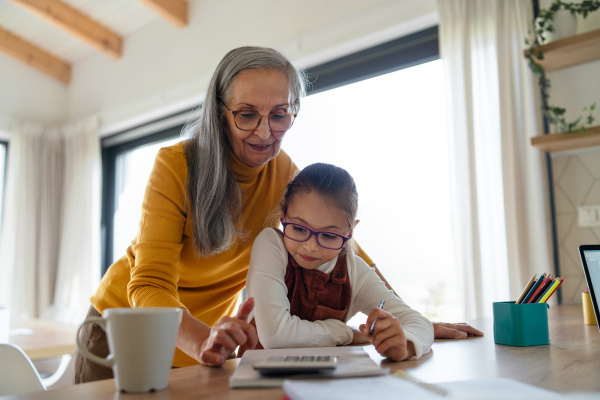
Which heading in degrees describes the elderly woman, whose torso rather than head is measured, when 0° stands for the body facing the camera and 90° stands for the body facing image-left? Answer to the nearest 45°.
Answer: approximately 315°

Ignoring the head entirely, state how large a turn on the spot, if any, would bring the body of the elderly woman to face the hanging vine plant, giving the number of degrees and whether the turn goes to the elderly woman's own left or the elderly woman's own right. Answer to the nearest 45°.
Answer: approximately 90° to the elderly woman's own left

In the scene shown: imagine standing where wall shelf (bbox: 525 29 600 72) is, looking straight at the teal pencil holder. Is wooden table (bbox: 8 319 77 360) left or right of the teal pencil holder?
right

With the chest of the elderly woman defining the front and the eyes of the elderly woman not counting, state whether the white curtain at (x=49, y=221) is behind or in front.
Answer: behind

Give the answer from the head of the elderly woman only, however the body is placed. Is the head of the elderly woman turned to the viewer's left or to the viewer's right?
to the viewer's right

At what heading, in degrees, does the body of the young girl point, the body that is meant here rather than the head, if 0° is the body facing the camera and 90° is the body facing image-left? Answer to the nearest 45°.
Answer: approximately 0°

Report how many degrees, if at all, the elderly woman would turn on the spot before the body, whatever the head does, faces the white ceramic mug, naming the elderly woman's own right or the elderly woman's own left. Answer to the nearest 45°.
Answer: approximately 45° to the elderly woman's own right

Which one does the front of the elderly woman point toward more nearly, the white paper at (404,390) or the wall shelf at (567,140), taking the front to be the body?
the white paper

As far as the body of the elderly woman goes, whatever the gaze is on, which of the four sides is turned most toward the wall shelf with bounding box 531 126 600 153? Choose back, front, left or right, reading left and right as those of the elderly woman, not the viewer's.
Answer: left
